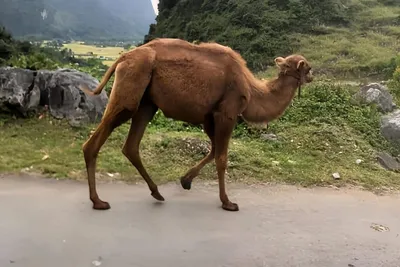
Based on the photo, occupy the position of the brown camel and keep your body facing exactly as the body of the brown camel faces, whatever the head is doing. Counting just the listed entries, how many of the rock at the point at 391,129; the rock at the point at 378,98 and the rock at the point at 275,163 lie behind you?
0

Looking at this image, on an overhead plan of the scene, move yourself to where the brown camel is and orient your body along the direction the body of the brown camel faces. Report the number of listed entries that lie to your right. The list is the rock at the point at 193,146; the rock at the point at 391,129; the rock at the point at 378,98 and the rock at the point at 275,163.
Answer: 0

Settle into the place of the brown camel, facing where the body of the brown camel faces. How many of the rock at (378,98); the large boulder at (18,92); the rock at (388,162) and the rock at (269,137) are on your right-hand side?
0

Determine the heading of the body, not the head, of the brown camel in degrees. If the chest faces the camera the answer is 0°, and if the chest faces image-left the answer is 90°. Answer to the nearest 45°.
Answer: approximately 270°

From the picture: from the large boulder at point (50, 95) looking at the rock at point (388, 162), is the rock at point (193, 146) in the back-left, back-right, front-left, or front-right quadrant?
front-right

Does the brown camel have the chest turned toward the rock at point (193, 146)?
no

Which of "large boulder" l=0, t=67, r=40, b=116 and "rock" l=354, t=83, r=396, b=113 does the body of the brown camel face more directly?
the rock

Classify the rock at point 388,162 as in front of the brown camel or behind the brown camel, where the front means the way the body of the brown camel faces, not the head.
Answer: in front

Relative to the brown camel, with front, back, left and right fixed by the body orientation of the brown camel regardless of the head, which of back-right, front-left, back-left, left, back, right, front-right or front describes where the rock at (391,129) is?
front-left

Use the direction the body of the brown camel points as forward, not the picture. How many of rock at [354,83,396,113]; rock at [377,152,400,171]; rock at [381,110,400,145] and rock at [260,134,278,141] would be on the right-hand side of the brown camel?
0

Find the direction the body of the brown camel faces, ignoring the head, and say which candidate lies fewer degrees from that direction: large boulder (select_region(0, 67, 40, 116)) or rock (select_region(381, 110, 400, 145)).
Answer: the rock

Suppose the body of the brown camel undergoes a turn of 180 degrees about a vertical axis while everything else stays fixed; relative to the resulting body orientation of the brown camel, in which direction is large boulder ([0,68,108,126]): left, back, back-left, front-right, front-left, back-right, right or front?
front-right

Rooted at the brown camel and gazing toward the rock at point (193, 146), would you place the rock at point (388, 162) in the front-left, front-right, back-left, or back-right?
front-right

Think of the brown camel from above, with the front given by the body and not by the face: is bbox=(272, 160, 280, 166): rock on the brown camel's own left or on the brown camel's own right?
on the brown camel's own left

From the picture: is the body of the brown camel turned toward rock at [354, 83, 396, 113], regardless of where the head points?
no

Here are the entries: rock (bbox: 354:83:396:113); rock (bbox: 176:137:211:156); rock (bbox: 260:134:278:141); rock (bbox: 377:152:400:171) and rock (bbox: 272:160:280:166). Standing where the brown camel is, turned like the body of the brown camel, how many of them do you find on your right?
0

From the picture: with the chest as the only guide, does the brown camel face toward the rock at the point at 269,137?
no

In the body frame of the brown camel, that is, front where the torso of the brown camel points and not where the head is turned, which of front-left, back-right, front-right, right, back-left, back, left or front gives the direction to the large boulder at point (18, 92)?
back-left
